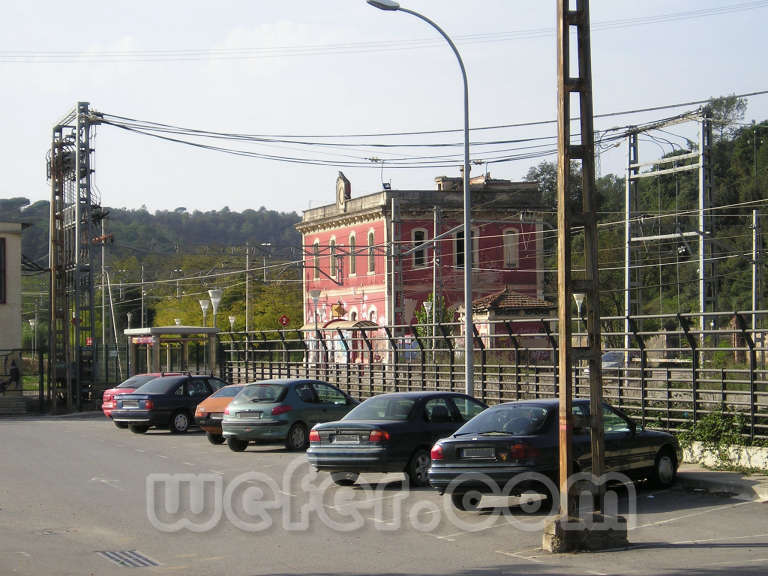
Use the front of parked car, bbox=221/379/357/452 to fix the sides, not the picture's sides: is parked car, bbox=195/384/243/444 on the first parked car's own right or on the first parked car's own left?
on the first parked car's own left

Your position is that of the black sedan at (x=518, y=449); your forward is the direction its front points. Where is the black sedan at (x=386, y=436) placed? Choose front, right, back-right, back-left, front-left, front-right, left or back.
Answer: left

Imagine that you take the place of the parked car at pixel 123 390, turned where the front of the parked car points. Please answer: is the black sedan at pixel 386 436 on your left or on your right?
on your right

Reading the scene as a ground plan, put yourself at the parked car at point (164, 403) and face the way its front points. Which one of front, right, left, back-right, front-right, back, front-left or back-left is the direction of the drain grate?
back-right

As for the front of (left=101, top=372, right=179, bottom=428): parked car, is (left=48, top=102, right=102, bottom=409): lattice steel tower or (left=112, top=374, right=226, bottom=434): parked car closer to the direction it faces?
the lattice steel tower

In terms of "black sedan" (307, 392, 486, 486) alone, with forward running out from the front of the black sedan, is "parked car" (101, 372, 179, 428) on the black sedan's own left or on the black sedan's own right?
on the black sedan's own left

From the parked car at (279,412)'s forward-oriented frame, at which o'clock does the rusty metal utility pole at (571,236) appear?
The rusty metal utility pole is roughly at 4 o'clock from the parked car.

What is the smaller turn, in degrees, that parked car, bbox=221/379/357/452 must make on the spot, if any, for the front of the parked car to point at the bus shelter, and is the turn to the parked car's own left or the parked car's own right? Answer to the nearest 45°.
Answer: approximately 45° to the parked car's own left

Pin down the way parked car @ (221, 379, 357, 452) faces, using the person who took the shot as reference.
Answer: facing away from the viewer and to the right of the viewer

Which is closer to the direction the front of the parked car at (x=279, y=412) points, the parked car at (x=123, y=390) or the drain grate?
the parked car

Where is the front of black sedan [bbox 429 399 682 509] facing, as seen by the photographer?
facing away from the viewer and to the right of the viewer

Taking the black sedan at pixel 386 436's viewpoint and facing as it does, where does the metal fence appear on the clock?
The metal fence is roughly at 12 o'clock from the black sedan.

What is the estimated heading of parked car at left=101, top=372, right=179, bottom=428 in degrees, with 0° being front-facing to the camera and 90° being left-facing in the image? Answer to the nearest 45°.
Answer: approximately 225°
